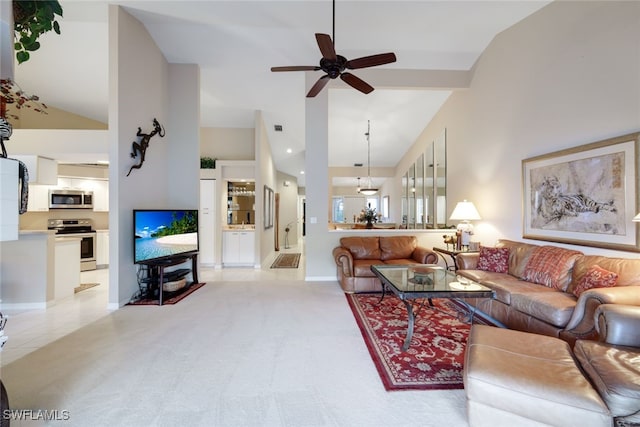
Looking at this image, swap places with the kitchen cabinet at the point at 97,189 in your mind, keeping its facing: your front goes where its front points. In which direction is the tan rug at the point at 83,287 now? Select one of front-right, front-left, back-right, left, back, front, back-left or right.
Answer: front

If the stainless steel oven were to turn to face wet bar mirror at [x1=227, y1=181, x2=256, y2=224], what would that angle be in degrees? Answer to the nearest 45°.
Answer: approximately 90° to its left

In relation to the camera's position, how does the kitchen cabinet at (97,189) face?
facing the viewer

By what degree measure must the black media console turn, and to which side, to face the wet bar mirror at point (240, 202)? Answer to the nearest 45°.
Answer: approximately 90° to its left

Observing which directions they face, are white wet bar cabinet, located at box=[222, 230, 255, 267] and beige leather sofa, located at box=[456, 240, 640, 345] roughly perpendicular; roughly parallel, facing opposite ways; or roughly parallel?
roughly perpendicular

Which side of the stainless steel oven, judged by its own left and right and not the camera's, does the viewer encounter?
front

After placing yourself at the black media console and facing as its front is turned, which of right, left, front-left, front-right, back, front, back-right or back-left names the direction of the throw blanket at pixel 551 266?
front

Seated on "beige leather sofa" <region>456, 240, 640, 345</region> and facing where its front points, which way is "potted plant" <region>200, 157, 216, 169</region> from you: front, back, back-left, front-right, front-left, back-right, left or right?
front-right

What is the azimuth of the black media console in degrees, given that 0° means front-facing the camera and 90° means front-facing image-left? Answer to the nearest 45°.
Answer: approximately 315°

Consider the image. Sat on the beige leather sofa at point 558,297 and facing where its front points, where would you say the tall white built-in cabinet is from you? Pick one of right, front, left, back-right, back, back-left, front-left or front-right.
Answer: front-right
